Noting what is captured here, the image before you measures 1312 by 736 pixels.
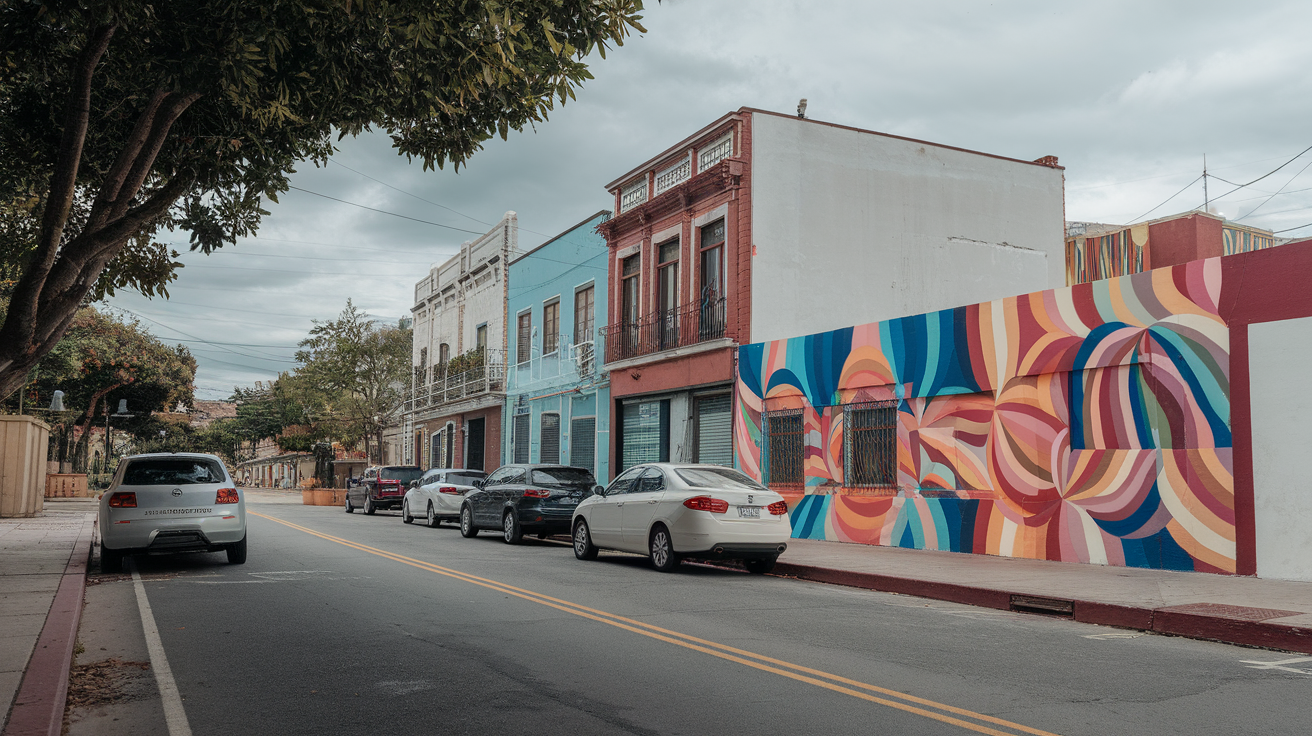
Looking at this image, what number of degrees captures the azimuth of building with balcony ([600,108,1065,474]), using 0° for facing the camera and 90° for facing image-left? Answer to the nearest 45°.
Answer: approximately 45°

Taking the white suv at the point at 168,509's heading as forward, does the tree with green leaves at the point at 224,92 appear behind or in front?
behind

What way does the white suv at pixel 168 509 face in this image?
away from the camera

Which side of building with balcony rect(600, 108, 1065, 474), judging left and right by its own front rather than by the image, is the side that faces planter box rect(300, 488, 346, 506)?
right

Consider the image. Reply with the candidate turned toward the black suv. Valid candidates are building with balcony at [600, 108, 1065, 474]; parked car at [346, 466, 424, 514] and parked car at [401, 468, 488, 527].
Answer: the building with balcony

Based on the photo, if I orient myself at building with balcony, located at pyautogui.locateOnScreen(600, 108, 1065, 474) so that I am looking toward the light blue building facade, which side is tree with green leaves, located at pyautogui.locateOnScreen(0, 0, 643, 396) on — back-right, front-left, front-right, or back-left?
back-left

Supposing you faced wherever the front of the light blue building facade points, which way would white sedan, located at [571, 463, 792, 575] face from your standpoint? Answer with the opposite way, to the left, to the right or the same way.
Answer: to the right

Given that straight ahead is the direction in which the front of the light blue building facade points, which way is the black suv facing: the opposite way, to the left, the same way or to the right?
to the right

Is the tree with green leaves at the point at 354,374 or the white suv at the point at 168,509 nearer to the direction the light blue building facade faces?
the white suv

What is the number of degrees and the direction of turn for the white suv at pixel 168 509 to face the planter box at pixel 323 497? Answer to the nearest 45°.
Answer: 0° — it already faces it

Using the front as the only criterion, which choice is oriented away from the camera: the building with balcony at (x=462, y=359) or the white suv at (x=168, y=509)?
the white suv

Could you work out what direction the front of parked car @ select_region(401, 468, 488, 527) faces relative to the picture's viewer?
facing away from the viewer and to the left of the viewer

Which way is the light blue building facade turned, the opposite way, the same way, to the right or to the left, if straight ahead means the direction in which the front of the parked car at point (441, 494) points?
to the left
